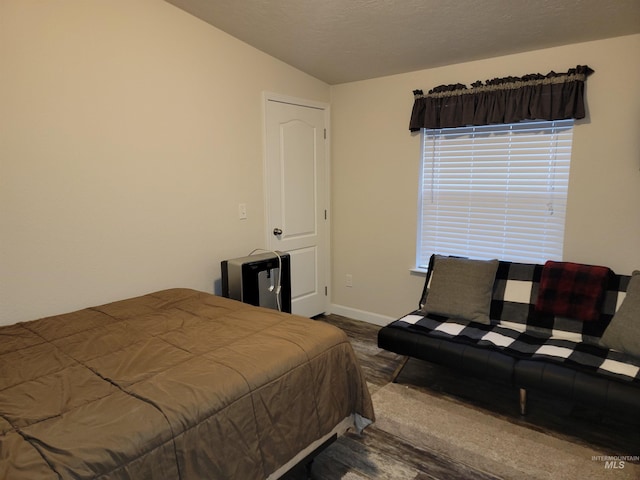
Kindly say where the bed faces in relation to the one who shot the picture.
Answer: facing away from the viewer and to the right of the viewer

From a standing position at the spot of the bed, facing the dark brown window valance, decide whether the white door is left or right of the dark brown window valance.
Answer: left
